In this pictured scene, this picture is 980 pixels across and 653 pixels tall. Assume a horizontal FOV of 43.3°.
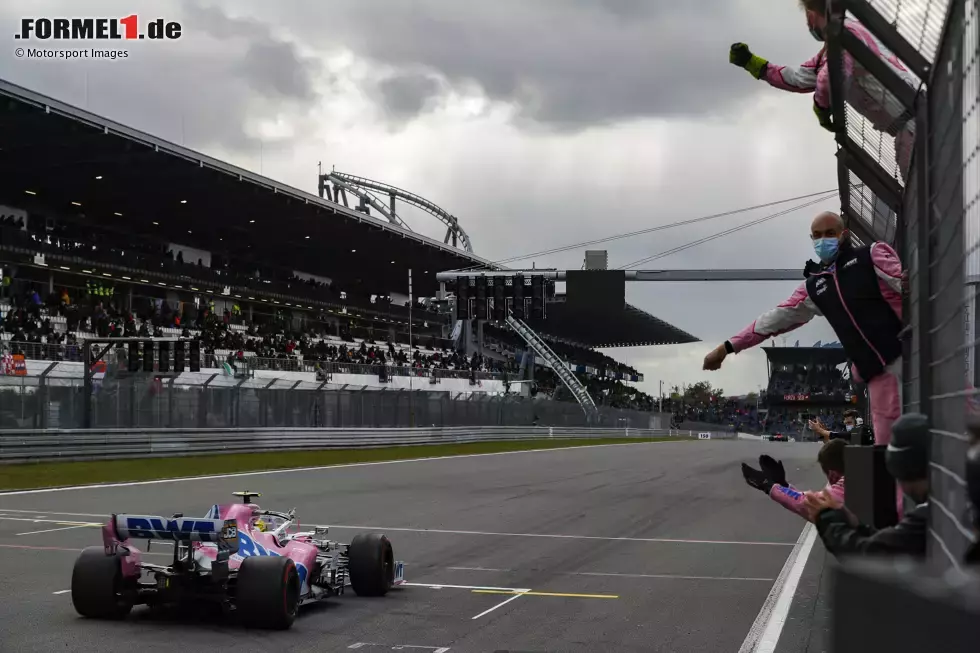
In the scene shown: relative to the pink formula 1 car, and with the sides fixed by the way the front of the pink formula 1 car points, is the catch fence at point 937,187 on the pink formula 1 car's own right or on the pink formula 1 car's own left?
on the pink formula 1 car's own right

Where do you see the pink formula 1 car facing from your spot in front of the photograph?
facing away from the viewer and to the right of the viewer

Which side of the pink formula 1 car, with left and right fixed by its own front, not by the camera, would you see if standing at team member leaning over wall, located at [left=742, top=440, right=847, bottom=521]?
right

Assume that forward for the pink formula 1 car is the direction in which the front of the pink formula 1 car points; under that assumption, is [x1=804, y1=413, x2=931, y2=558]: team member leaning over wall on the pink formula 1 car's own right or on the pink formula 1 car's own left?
on the pink formula 1 car's own right

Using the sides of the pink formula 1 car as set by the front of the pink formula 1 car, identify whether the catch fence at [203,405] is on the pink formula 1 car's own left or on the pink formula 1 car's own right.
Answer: on the pink formula 1 car's own left
